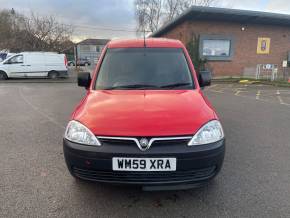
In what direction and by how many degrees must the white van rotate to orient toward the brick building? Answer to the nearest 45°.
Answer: approximately 180°

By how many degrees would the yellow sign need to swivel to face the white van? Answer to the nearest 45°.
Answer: approximately 45° to its right

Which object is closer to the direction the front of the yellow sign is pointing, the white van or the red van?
the red van

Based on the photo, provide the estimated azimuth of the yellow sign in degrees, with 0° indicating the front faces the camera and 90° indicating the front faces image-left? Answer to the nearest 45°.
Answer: approximately 0°

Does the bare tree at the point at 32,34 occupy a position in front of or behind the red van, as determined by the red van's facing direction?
behind

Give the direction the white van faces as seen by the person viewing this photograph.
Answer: facing to the left of the viewer

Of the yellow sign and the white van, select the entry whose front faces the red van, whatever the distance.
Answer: the yellow sign

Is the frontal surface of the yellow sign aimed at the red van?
yes

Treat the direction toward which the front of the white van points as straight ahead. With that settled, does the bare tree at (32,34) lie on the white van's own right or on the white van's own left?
on the white van's own right

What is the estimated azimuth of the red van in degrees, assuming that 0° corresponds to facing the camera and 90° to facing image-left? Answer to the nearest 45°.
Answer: approximately 0°

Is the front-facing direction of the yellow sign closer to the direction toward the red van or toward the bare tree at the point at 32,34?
the red van

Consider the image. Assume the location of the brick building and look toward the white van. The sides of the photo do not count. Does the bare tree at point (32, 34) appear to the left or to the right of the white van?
right

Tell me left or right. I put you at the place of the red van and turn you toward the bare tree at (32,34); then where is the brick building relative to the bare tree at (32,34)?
right
